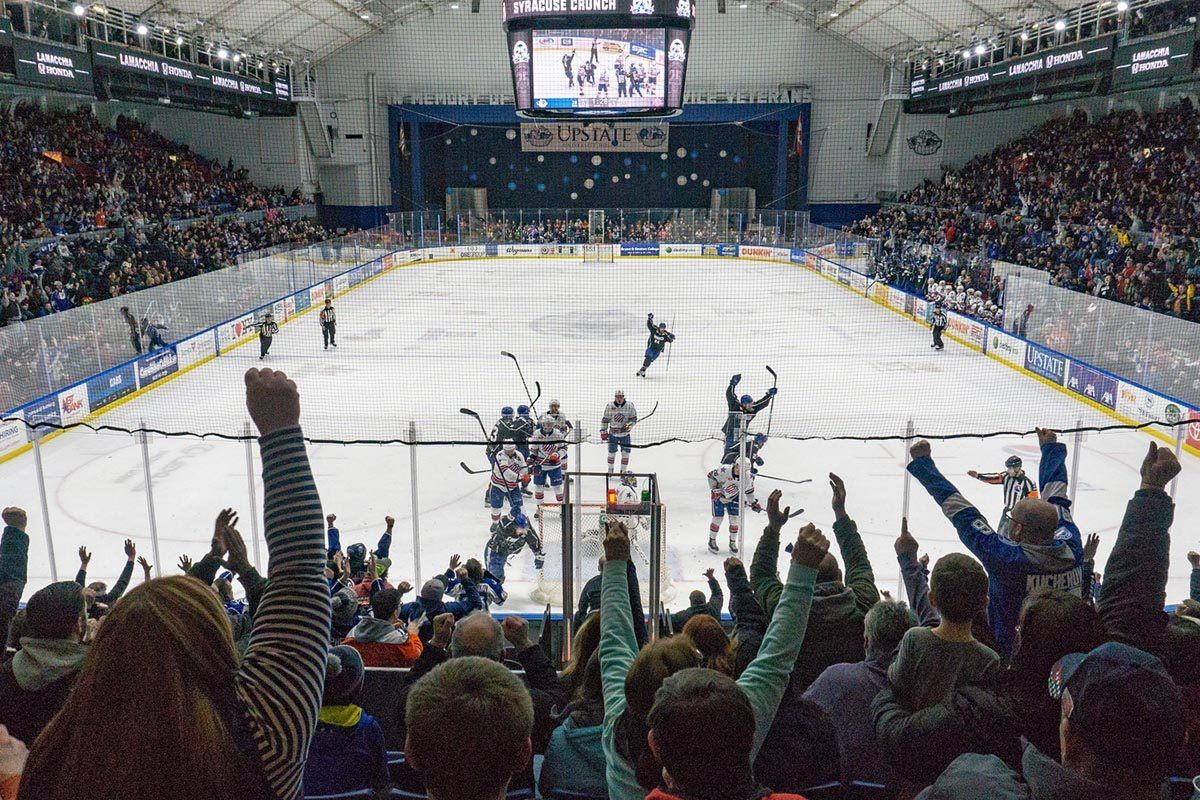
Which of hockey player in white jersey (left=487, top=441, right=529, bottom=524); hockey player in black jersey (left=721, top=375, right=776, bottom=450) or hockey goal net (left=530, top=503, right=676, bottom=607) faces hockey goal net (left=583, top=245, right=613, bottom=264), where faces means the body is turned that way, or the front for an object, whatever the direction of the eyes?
hockey goal net (left=530, top=503, right=676, bottom=607)

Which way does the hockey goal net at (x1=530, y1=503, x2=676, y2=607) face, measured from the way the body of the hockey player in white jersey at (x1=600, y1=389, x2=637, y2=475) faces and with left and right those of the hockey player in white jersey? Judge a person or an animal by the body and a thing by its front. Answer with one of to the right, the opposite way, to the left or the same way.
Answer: the opposite way

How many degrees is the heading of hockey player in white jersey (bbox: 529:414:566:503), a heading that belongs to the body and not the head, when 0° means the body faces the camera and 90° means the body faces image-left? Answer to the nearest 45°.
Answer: approximately 0°

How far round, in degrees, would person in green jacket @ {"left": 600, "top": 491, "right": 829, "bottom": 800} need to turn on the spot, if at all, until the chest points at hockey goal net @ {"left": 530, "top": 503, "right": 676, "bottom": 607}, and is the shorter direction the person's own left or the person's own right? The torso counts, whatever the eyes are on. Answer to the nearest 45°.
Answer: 0° — they already face it

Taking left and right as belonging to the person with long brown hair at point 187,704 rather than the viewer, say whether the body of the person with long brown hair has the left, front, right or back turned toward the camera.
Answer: back

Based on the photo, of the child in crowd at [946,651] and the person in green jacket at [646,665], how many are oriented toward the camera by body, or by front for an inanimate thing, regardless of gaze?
0

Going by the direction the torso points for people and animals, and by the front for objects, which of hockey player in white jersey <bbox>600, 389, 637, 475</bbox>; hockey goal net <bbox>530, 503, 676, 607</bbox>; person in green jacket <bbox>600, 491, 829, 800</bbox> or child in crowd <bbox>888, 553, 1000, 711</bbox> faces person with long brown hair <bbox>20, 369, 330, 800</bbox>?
the hockey player in white jersey

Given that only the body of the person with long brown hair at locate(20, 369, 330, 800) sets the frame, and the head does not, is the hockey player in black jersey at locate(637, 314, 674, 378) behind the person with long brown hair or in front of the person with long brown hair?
in front

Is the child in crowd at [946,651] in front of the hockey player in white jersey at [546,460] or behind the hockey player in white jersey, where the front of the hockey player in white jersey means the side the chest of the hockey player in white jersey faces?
in front

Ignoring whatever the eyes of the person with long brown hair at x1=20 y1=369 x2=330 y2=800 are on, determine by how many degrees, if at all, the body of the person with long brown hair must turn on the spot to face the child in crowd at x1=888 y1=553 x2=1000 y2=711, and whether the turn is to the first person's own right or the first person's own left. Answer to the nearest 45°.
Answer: approximately 90° to the first person's own right

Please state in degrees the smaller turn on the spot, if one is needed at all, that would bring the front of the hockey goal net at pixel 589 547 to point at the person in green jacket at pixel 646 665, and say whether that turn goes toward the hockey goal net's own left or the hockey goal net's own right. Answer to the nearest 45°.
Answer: approximately 180°

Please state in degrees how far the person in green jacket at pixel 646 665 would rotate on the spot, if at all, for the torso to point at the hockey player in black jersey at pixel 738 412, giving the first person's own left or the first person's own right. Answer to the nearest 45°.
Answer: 0° — they already face them

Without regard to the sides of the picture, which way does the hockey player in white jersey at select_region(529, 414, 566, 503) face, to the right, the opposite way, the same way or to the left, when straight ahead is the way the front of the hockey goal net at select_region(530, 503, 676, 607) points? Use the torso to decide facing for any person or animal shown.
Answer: the opposite way

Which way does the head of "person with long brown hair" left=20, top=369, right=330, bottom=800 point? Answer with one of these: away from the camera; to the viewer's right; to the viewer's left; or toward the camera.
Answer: away from the camera

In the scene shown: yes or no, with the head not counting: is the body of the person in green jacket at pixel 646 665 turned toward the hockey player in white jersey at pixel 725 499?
yes

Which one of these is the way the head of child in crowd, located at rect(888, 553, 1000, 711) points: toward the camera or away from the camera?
away from the camera

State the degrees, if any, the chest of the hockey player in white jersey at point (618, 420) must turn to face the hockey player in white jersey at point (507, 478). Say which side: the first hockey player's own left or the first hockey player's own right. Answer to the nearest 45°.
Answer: approximately 45° to the first hockey player's own right

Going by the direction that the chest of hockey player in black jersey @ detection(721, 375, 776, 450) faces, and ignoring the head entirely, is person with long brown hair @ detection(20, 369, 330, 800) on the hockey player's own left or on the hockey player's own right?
on the hockey player's own right
